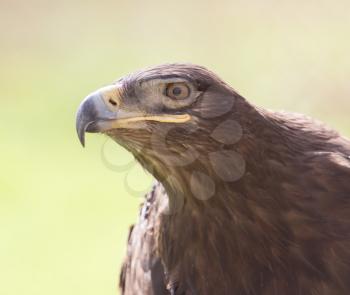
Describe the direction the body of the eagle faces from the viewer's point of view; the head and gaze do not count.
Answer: to the viewer's left
